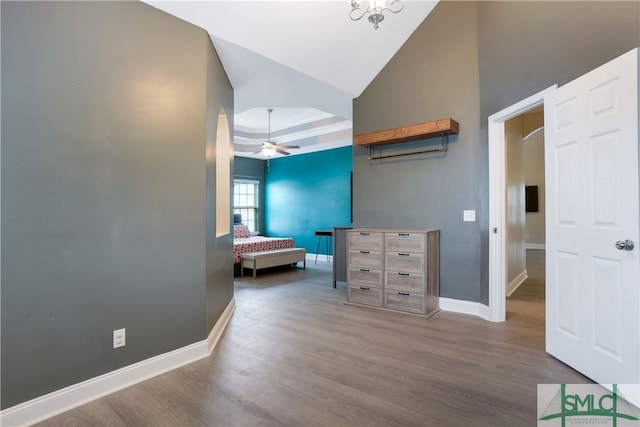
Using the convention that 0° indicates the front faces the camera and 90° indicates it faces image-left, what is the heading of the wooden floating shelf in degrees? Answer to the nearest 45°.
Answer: approximately 45°

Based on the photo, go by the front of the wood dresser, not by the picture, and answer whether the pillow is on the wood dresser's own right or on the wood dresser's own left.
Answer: on the wood dresser's own right

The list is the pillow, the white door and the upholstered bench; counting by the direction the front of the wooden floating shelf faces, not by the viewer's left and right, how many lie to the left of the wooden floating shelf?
1

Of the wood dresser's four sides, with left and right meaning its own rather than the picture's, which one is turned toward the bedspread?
right

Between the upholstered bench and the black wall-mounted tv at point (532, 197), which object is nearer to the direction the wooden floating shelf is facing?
the upholstered bench

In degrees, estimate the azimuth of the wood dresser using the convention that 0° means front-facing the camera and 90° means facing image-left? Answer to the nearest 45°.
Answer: approximately 45°

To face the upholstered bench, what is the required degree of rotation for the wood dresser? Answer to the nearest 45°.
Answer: approximately 90° to its right

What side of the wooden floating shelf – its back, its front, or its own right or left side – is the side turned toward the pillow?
right

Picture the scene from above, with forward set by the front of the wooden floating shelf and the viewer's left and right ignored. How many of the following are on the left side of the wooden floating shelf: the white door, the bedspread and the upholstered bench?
1

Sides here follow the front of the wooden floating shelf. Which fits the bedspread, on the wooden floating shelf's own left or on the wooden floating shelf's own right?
on the wooden floating shelf's own right

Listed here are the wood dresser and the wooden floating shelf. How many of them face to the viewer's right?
0
